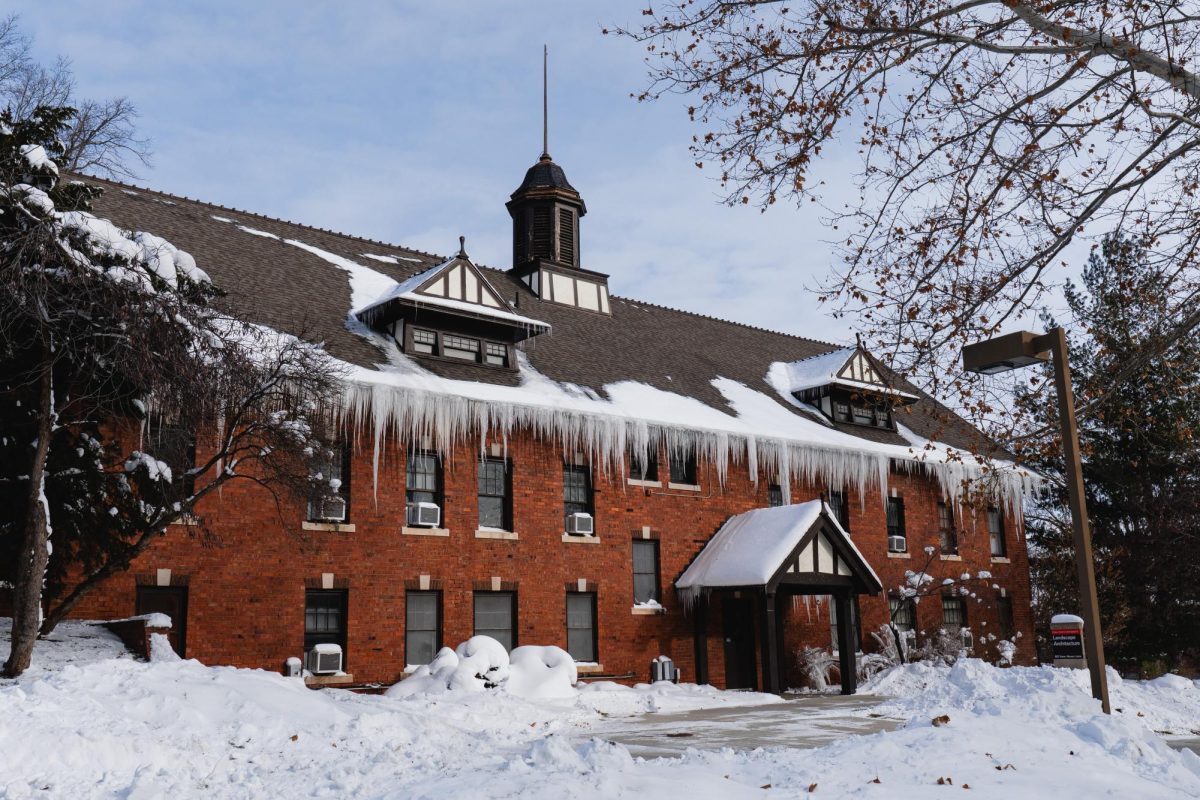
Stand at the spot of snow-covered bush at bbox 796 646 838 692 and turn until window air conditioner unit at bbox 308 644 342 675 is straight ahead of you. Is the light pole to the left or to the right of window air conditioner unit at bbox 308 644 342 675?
left

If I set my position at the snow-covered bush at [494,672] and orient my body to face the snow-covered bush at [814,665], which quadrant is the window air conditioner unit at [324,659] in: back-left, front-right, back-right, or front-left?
back-left

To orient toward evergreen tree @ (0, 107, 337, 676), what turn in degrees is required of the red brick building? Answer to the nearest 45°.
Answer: approximately 90° to its right

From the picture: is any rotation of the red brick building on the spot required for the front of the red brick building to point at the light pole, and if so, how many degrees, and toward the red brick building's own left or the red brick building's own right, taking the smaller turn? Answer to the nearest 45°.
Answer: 0° — it already faces it

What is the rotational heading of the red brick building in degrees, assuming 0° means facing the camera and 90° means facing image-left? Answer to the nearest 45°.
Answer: approximately 315°

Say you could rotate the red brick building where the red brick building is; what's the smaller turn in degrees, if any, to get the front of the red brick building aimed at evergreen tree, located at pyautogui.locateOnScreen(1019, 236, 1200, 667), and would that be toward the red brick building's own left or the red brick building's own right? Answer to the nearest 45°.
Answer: approximately 90° to the red brick building's own left

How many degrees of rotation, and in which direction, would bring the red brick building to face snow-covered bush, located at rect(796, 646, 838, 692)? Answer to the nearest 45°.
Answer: approximately 45° to its left

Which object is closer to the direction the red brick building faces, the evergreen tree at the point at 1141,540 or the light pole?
the light pole

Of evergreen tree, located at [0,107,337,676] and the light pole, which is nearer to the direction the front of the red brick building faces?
the light pole
